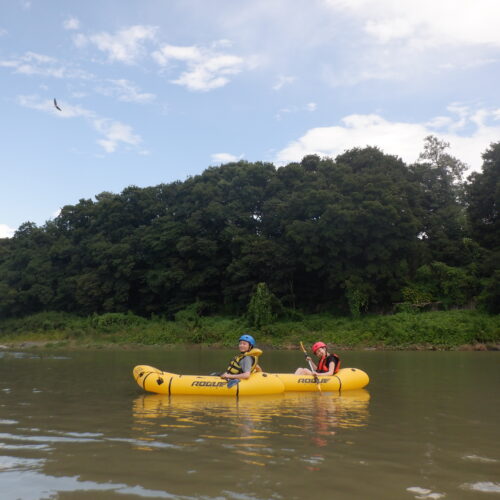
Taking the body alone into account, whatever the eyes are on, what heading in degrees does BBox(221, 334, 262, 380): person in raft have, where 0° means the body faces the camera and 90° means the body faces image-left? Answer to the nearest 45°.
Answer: approximately 45°

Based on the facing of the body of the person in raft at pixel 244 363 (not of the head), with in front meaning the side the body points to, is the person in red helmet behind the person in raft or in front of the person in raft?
behind
